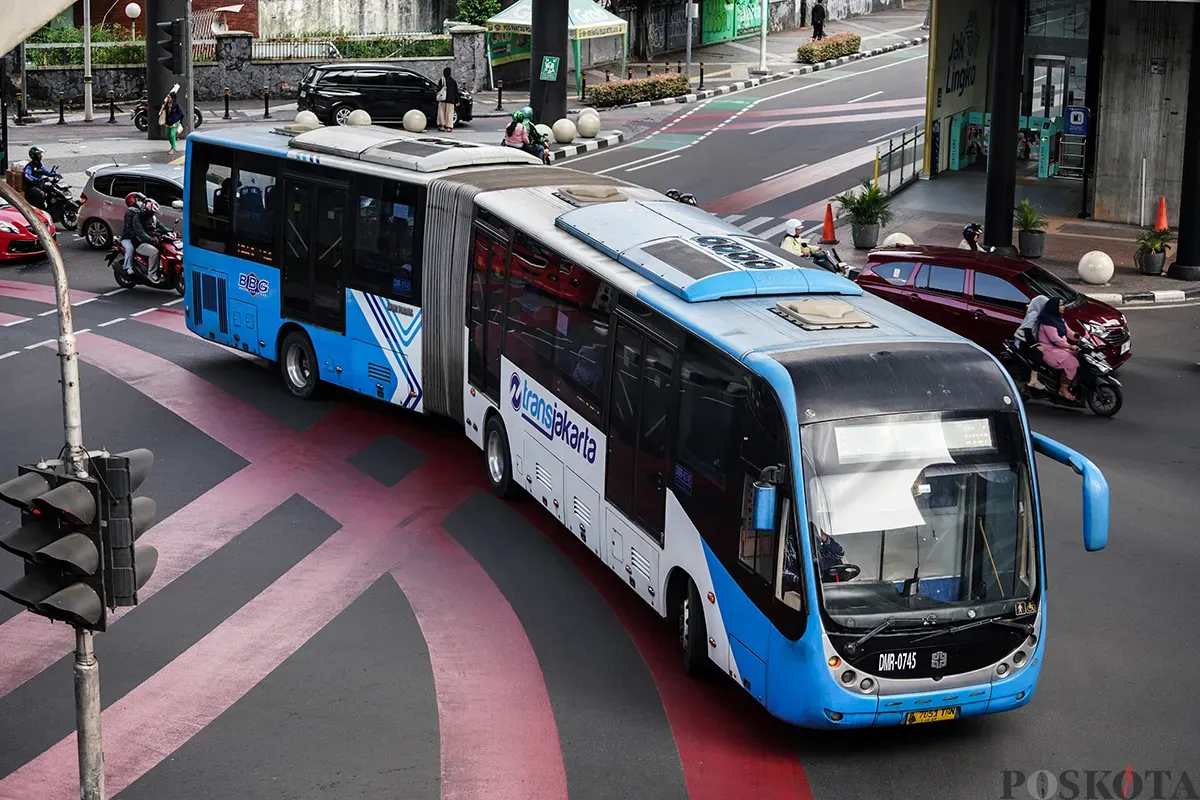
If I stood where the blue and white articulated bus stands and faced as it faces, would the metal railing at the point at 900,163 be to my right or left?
on my left

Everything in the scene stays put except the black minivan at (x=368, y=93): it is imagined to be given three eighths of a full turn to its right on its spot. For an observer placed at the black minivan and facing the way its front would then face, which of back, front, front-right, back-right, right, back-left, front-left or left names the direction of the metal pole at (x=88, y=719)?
front-left

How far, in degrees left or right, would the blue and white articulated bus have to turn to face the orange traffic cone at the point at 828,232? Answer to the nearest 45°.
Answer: approximately 135° to its left

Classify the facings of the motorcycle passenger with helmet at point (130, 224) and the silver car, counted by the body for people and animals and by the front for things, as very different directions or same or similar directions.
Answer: same or similar directions

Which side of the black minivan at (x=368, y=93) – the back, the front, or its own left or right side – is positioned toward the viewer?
right

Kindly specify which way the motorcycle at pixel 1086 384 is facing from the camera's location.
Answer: facing the viewer and to the right of the viewer

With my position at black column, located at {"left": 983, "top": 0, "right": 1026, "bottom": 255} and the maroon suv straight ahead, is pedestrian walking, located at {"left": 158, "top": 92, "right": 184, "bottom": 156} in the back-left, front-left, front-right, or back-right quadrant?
back-right
